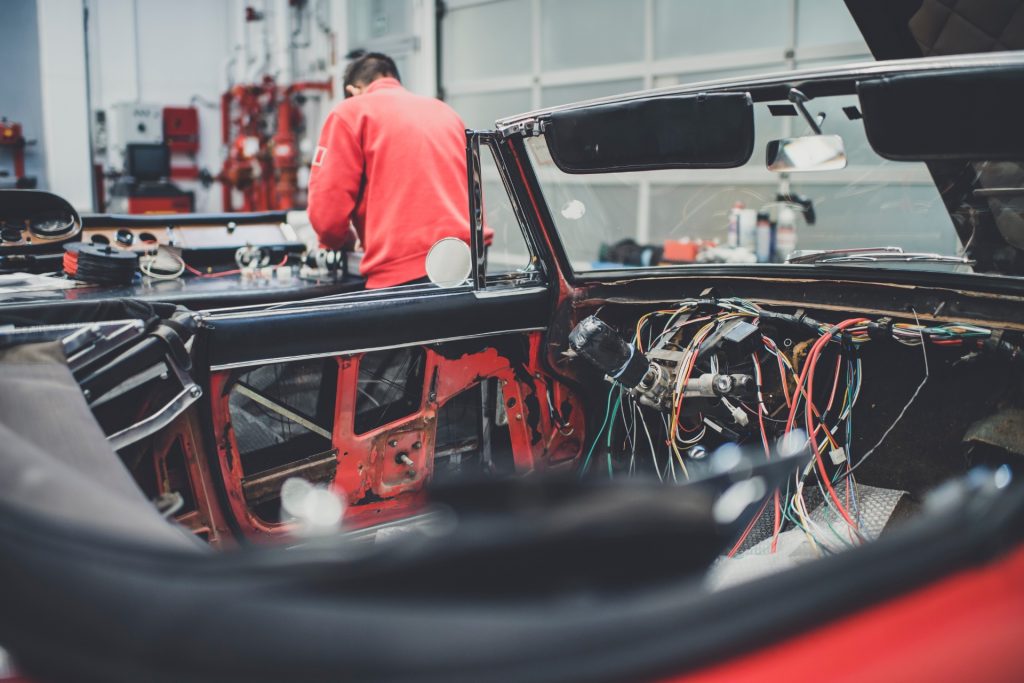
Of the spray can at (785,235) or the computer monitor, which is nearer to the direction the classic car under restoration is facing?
the spray can

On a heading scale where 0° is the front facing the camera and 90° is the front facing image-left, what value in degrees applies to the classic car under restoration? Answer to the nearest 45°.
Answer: approximately 225°

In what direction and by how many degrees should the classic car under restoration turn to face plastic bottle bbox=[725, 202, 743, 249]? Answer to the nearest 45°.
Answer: approximately 45° to its left

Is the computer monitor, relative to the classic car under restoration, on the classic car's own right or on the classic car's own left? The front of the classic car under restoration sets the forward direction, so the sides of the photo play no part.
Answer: on the classic car's own left
